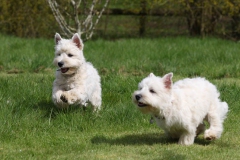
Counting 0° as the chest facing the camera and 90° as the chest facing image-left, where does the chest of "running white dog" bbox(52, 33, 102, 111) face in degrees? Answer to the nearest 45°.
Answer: approximately 45°

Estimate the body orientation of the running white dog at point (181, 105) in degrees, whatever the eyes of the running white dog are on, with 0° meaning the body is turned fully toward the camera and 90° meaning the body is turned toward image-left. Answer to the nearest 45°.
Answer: approximately 45°

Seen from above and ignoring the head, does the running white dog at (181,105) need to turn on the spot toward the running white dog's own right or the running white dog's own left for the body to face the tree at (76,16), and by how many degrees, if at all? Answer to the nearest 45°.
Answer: approximately 90° to the running white dog's own right

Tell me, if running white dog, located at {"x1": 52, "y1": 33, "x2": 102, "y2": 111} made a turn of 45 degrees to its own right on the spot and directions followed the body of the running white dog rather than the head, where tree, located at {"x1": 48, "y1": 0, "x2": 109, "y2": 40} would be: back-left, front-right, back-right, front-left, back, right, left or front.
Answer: right

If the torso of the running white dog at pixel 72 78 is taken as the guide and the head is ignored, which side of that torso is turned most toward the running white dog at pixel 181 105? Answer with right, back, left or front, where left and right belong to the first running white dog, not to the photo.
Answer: left
